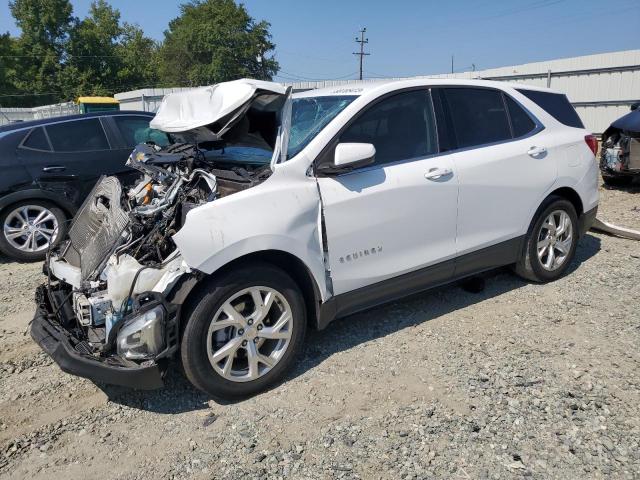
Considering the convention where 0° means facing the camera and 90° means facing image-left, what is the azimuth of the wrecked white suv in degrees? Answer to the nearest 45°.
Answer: approximately 45°

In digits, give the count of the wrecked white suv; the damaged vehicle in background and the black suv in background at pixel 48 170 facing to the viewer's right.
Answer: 1

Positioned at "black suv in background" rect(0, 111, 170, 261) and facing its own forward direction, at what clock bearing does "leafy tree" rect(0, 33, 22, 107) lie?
The leafy tree is roughly at 9 o'clock from the black suv in background.

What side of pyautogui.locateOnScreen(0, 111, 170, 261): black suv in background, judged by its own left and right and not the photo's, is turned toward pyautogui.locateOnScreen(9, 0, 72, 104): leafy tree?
left

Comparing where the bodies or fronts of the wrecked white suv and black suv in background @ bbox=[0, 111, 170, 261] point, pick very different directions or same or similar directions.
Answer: very different directions

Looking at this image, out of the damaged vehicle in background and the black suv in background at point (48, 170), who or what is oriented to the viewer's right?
the black suv in background

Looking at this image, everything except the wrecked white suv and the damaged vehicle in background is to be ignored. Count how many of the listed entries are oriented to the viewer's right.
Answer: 0

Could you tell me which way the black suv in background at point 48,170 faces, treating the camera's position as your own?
facing to the right of the viewer

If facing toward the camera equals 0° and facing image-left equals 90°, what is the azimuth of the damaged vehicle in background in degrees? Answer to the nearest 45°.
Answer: approximately 45°

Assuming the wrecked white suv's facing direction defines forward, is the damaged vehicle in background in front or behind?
behind

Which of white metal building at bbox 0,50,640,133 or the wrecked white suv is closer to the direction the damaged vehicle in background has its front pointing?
the wrecked white suv

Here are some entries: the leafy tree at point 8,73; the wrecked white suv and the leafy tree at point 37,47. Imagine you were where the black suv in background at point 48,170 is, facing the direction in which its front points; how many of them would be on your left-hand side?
2

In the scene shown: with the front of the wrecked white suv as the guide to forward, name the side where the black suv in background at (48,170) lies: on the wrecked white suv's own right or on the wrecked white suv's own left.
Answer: on the wrecked white suv's own right
